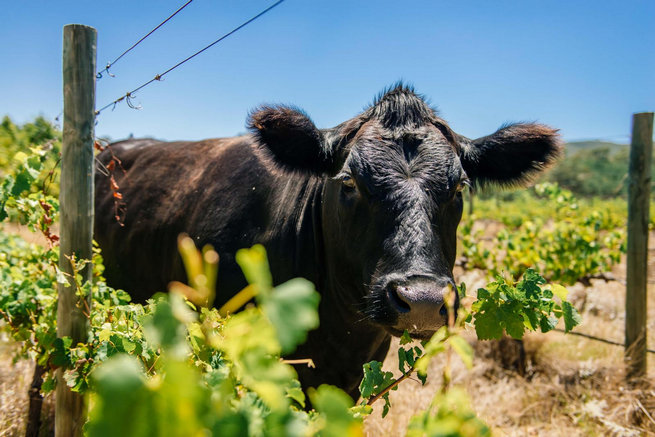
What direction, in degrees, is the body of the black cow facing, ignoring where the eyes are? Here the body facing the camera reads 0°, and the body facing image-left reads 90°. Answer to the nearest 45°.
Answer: approximately 315°
